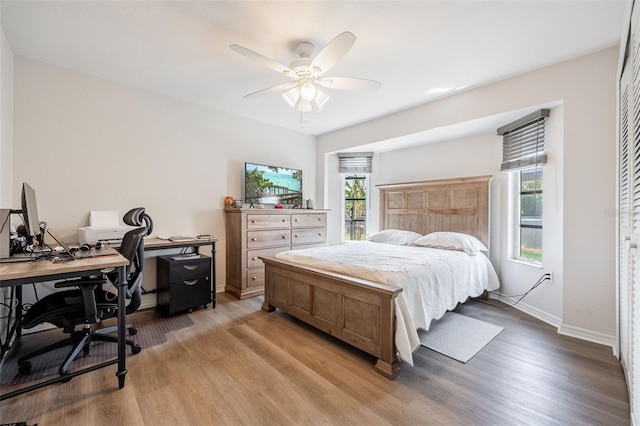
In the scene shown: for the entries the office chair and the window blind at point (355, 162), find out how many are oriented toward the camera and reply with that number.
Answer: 1

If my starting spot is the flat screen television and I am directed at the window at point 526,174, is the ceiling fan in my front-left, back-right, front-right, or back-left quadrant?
front-right

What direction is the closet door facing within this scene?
to the viewer's left

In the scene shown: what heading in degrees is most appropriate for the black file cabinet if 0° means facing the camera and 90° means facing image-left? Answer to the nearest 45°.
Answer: approximately 315°

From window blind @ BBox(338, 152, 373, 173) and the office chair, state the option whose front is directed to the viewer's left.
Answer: the office chair

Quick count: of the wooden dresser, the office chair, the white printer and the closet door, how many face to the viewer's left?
2

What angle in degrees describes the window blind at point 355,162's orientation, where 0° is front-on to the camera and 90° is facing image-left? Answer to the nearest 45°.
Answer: approximately 0°

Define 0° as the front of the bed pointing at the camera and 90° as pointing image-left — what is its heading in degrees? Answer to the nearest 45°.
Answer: approximately 45°

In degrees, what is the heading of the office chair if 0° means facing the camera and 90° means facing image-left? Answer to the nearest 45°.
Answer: approximately 90°

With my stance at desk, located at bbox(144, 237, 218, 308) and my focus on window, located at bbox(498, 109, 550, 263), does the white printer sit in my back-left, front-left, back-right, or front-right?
back-right

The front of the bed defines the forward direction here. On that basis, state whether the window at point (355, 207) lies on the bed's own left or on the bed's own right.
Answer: on the bed's own right

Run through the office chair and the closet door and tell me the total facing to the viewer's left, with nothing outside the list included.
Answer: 2

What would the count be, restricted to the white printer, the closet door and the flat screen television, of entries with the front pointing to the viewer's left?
1

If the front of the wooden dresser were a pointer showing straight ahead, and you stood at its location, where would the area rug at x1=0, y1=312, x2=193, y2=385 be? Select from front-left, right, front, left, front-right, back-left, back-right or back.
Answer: right

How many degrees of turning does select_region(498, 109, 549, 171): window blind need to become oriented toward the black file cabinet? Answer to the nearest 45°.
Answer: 0° — it already faces it

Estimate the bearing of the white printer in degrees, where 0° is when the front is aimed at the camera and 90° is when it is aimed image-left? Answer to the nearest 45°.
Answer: approximately 315°

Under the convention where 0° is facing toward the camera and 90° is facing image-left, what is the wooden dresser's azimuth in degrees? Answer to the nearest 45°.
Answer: approximately 315°

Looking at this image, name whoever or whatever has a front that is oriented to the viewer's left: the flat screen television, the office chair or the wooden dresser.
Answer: the office chair
